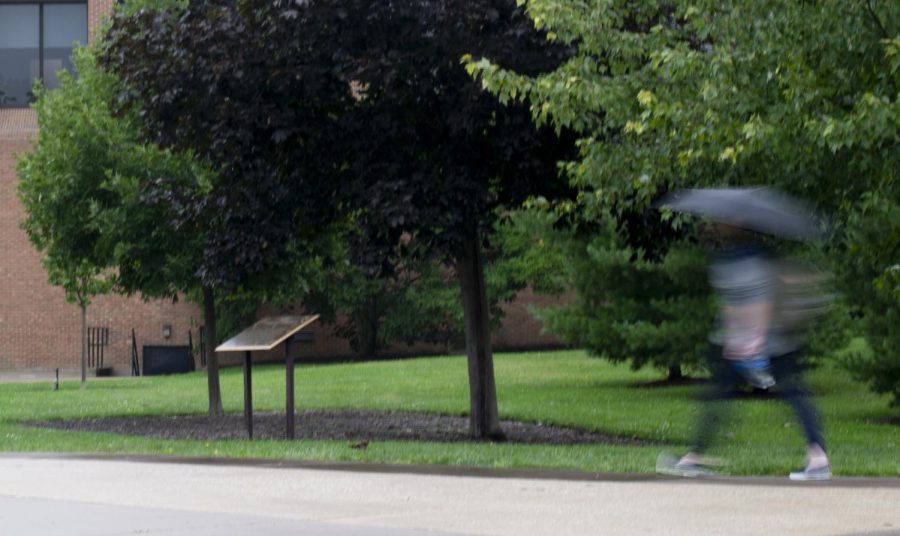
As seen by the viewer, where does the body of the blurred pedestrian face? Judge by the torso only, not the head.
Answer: to the viewer's left

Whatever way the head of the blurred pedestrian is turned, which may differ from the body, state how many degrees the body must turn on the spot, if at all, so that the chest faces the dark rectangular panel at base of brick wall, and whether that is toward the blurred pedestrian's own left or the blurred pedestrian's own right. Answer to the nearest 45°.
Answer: approximately 45° to the blurred pedestrian's own right
